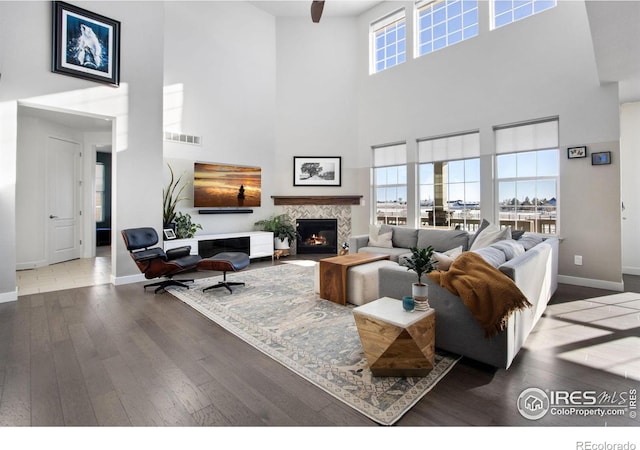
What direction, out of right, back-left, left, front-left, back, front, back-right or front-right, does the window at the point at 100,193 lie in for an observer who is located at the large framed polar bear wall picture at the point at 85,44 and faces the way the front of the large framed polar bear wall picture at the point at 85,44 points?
back-left

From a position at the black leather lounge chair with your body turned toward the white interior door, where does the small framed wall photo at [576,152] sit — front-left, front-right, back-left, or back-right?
back-right

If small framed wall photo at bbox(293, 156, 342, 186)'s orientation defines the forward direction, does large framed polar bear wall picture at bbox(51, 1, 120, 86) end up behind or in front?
in front

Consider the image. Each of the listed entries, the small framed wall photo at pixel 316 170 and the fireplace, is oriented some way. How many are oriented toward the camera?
2

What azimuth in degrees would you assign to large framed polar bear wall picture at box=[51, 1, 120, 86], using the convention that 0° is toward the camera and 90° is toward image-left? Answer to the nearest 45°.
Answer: approximately 315°

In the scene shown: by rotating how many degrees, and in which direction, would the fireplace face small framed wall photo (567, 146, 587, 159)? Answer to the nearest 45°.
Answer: approximately 45° to its left
